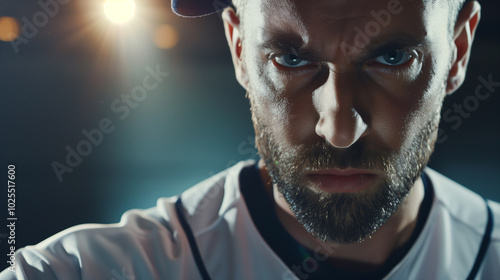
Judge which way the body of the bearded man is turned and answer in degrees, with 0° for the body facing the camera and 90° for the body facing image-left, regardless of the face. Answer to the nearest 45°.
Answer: approximately 0°
